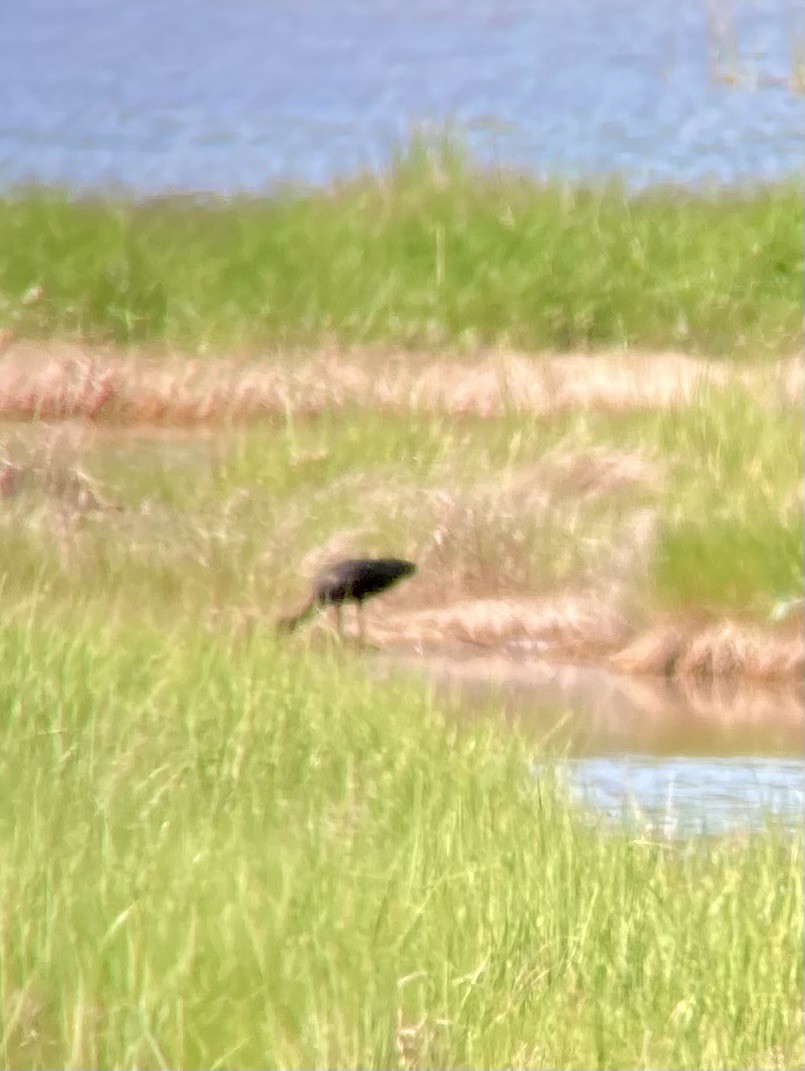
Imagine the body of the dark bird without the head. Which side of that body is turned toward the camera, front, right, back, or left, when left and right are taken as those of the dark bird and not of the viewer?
left
